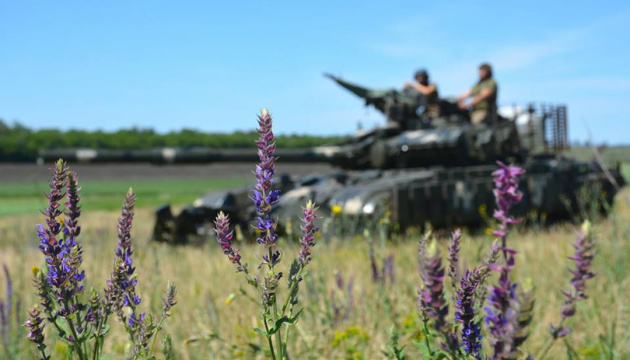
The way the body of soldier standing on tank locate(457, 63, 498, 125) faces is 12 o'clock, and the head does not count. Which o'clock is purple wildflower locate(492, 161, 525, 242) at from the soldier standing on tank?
The purple wildflower is roughly at 9 o'clock from the soldier standing on tank.

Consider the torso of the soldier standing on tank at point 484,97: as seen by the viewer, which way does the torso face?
to the viewer's left

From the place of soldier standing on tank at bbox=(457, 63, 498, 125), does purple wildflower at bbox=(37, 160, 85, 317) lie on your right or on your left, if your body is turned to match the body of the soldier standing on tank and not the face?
on your left
